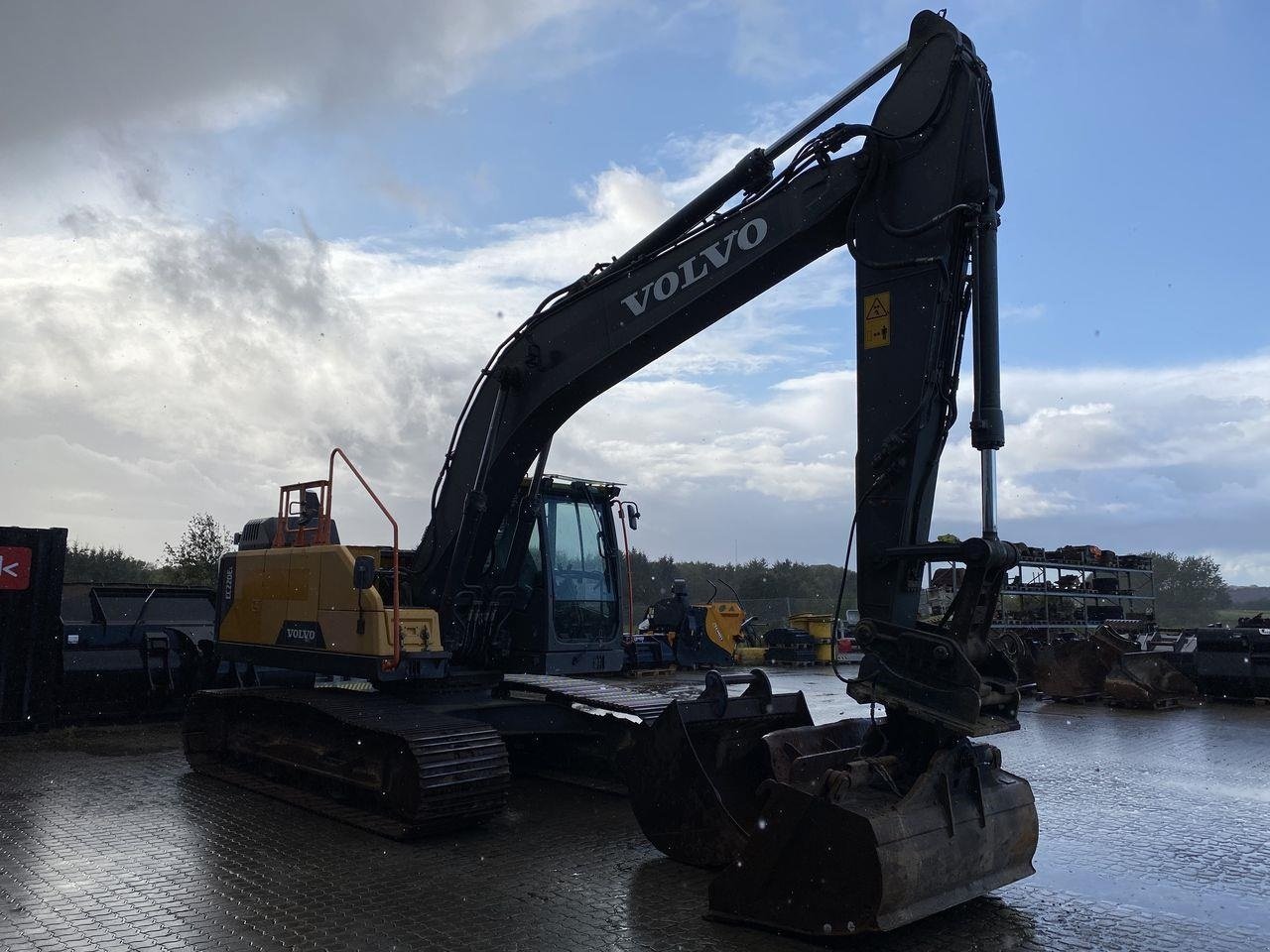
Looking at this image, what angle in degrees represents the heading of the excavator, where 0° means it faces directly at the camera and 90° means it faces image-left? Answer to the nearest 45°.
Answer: approximately 315°

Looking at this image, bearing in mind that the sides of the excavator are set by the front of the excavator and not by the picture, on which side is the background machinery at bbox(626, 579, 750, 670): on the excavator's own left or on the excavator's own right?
on the excavator's own left

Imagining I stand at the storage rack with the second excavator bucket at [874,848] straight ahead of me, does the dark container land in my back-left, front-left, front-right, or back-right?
front-right

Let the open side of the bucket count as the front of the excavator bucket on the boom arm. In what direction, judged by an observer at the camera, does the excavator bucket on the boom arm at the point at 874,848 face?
facing away from the viewer and to the left of the viewer

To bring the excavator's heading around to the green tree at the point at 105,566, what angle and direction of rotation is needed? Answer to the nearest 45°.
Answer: approximately 180°

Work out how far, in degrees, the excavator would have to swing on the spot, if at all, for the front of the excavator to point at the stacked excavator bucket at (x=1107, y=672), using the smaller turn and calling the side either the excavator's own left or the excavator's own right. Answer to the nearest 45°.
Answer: approximately 90° to the excavator's own left

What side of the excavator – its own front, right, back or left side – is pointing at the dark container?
back

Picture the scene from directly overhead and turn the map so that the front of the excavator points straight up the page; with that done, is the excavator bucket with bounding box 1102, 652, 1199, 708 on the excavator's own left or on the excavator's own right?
on the excavator's own left
